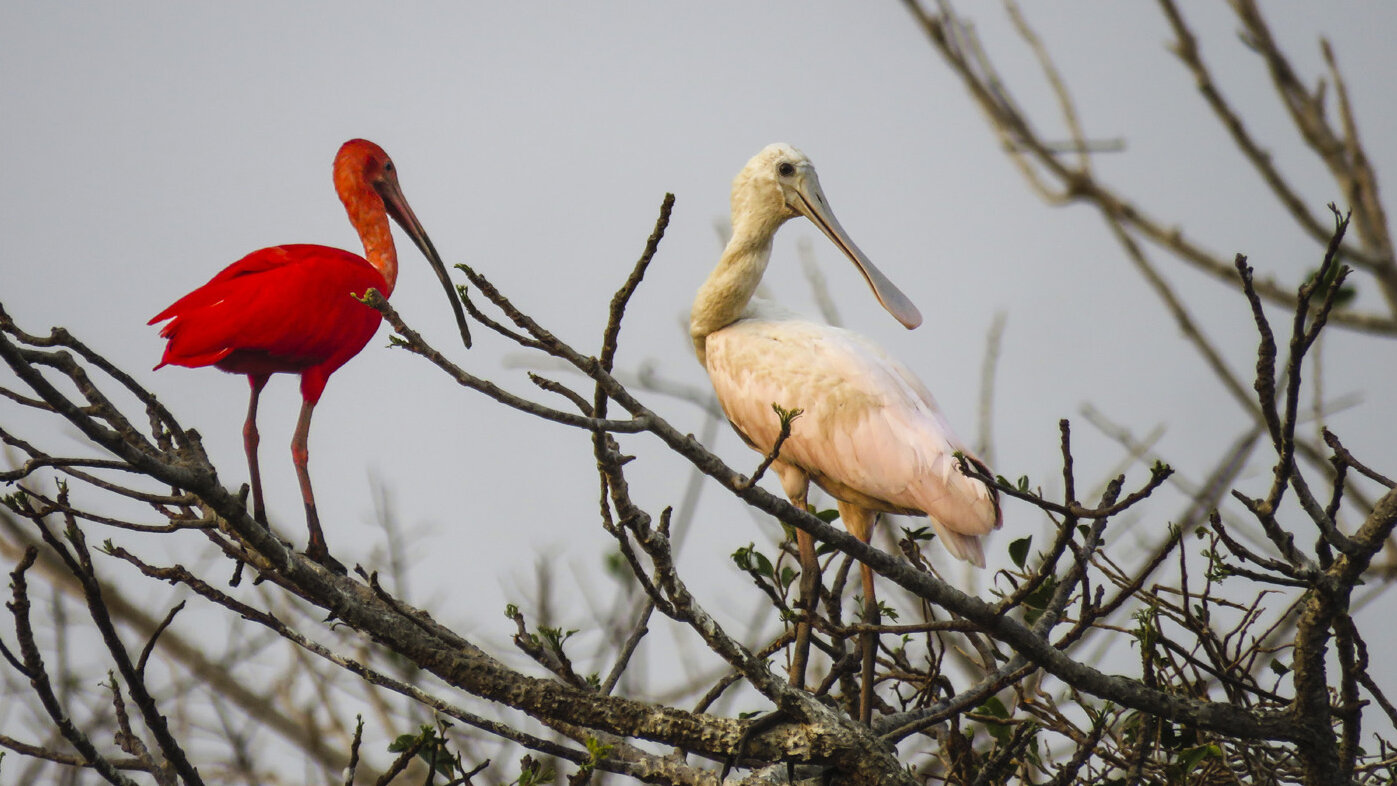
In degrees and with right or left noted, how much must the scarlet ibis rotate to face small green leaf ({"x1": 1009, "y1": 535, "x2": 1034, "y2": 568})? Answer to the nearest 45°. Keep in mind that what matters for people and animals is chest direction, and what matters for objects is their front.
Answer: approximately 45° to its right

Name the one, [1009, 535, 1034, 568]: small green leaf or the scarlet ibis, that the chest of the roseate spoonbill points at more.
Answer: the scarlet ibis

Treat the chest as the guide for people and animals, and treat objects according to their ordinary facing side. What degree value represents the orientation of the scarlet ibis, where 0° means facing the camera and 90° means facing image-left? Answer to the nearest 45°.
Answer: approximately 270°

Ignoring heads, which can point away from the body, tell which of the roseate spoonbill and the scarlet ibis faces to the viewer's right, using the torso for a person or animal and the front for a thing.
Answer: the scarlet ibis

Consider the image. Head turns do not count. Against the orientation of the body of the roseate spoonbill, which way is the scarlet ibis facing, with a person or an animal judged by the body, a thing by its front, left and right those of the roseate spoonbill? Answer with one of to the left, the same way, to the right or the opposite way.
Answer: the opposite way

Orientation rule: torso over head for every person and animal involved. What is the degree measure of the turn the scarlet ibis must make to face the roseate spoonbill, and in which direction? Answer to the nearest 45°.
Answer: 0° — it already faces it

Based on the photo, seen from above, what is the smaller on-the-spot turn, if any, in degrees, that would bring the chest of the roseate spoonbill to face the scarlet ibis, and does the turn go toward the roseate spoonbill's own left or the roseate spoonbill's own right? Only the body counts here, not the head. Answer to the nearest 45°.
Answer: approximately 45° to the roseate spoonbill's own left

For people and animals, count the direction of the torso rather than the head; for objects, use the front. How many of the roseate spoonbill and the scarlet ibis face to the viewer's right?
1

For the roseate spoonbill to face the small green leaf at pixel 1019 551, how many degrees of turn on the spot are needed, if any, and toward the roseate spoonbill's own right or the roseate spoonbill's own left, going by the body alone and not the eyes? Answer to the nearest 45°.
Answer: approximately 135° to the roseate spoonbill's own left

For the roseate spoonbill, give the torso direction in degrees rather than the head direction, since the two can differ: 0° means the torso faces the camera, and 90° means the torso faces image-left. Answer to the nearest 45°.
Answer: approximately 90°
